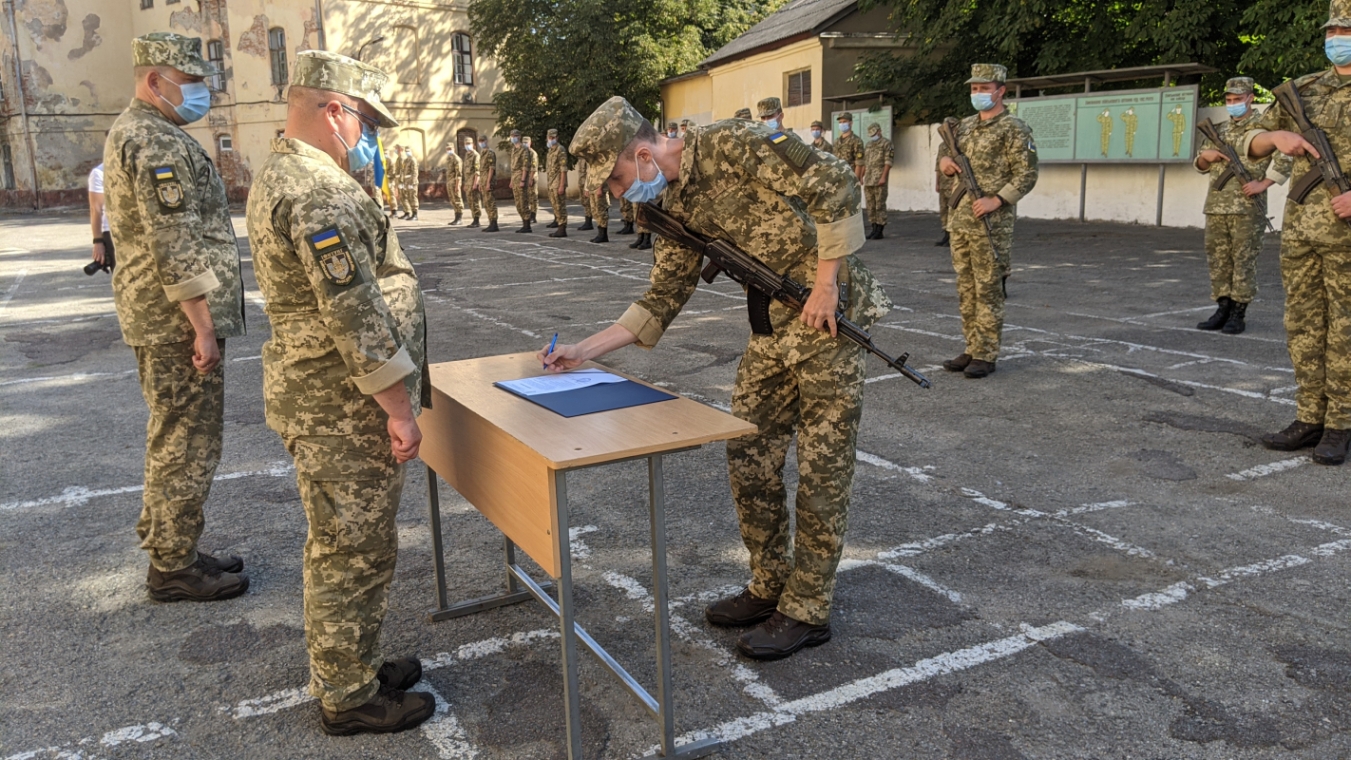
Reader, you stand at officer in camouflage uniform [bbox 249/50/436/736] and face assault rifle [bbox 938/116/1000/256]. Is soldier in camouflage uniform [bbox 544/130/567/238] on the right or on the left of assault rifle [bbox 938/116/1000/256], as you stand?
left

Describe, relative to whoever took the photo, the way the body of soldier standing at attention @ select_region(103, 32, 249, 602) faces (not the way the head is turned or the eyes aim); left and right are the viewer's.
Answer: facing to the right of the viewer

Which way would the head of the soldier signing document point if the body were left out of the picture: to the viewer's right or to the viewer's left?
to the viewer's left

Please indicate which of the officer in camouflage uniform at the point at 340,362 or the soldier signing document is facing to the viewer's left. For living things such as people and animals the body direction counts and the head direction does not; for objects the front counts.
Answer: the soldier signing document

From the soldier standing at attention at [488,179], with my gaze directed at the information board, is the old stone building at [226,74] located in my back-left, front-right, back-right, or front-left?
back-left

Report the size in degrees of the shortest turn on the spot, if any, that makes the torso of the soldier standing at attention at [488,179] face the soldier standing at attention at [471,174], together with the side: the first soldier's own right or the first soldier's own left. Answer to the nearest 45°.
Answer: approximately 135° to the first soldier's own right

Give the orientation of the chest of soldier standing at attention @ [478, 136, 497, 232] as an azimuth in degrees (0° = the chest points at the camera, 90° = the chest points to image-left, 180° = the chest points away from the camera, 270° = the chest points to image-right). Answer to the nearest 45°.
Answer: approximately 45°

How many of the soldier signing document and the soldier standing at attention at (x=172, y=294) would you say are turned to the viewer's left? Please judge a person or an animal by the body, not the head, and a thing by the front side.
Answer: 1

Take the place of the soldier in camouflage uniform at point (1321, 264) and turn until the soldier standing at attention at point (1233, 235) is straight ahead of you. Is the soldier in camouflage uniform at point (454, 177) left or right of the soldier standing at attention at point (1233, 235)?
left

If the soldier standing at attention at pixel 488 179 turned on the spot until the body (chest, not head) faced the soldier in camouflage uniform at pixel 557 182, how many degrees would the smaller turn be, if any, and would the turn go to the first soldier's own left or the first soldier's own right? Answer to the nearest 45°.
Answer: approximately 90° to the first soldier's own left

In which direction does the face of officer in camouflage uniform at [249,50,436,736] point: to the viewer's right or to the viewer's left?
to the viewer's right

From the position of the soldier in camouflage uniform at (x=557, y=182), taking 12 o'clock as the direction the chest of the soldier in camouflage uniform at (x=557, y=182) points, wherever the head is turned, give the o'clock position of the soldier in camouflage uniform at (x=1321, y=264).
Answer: the soldier in camouflage uniform at (x=1321, y=264) is roughly at 10 o'clock from the soldier in camouflage uniform at (x=557, y=182).
